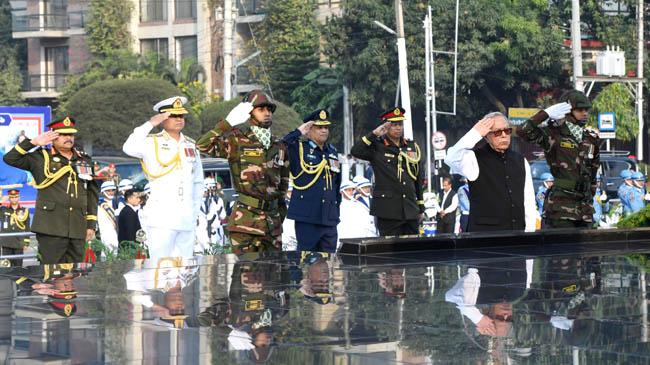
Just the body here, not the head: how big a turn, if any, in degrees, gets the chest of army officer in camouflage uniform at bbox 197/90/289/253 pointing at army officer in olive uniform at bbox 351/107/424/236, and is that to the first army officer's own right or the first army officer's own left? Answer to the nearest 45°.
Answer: approximately 90° to the first army officer's own left

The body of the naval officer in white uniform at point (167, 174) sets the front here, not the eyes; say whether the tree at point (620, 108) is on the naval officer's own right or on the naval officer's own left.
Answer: on the naval officer's own left

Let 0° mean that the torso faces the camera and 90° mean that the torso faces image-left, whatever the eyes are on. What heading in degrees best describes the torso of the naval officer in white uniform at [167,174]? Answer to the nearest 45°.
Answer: approximately 315°

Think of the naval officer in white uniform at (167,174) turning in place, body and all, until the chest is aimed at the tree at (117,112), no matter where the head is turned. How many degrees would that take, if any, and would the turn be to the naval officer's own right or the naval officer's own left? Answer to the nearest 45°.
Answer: approximately 135° to the naval officer's own left

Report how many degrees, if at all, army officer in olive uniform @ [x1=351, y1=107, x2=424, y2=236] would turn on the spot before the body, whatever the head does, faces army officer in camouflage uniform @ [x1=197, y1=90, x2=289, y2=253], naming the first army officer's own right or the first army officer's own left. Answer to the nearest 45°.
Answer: approximately 90° to the first army officer's own right
